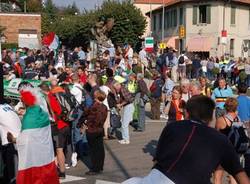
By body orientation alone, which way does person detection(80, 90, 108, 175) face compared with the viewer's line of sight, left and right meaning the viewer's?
facing away from the viewer and to the left of the viewer

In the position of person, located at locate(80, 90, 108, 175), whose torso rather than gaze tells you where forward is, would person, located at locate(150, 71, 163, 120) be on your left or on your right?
on your right

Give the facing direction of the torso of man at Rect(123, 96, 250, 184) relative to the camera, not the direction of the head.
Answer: away from the camera

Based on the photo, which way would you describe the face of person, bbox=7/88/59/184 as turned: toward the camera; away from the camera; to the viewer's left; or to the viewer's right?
away from the camera

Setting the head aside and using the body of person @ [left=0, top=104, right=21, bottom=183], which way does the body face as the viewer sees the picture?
away from the camera

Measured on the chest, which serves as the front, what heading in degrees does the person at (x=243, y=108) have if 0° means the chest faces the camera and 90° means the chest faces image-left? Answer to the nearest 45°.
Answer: approximately 180°

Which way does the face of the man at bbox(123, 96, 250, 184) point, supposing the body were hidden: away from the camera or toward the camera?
away from the camera

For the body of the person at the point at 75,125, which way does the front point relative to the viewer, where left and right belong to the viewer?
facing away from the viewer
